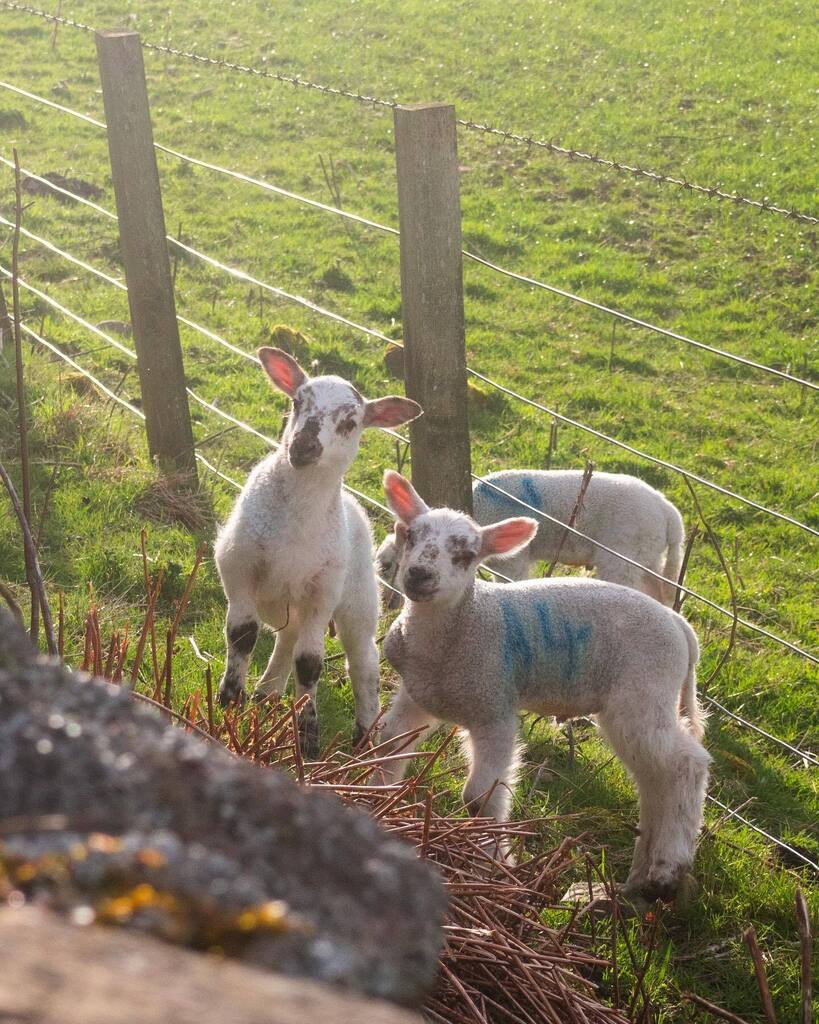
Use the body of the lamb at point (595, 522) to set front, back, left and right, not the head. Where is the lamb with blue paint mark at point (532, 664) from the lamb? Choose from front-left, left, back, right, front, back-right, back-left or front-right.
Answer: left

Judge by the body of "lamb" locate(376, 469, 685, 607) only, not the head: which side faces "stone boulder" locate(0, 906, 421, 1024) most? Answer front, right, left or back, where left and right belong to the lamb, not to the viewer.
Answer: left

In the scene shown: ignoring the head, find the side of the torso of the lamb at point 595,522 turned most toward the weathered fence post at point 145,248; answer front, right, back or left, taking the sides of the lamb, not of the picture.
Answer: front

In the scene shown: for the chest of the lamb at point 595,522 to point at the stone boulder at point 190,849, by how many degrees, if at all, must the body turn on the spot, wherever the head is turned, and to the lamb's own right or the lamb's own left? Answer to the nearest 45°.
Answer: approximately 90° to the lamb's own left

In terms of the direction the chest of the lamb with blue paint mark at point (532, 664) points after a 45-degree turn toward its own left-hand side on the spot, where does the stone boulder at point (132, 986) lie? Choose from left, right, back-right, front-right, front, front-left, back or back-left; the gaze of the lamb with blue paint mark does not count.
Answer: front-left

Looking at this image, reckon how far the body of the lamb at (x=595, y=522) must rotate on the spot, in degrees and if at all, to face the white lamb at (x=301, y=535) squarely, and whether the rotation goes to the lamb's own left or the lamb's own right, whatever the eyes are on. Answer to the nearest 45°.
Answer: approximately 45° to the lamb's own left

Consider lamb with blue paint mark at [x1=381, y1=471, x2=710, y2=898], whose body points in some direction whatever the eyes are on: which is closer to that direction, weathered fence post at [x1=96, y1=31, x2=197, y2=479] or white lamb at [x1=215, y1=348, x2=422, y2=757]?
the white lamb

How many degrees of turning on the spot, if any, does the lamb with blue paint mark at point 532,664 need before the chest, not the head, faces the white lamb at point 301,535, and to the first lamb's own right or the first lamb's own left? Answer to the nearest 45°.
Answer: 0° — it already faces it

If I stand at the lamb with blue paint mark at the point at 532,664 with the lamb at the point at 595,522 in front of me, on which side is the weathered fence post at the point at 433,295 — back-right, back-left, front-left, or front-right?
front-left

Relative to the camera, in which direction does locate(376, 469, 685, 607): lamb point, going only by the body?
to the viewer's left

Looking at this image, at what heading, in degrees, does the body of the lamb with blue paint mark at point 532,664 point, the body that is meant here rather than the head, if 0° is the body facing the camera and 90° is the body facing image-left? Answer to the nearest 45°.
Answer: approximately 90°

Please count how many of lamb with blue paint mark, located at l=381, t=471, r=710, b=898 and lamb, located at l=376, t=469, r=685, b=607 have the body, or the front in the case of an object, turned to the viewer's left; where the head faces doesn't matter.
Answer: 2

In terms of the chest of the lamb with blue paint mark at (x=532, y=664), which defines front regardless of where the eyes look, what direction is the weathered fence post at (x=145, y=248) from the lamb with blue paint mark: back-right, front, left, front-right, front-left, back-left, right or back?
front-right
